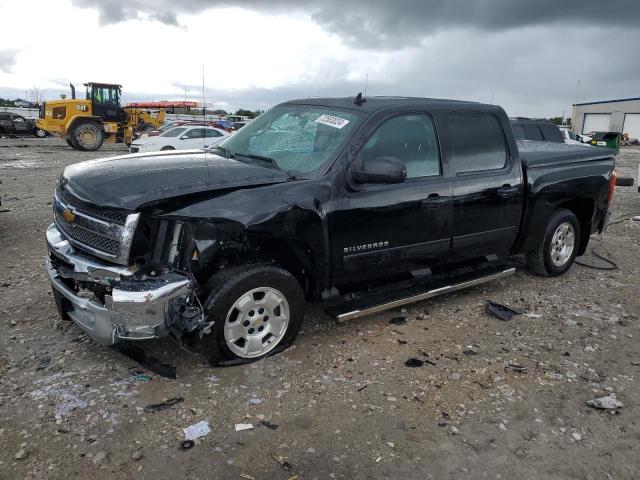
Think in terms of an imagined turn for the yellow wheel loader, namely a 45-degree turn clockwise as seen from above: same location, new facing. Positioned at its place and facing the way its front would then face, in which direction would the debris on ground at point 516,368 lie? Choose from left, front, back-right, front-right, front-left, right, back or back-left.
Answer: front-right

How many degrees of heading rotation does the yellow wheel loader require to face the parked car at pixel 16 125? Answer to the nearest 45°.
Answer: approximately 135° to its left

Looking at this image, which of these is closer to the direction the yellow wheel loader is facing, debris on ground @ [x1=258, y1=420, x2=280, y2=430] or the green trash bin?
the green trash bin

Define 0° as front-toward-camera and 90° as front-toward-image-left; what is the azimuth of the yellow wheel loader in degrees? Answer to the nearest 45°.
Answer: approximately 270°

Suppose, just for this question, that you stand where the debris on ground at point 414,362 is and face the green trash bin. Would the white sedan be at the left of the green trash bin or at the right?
left

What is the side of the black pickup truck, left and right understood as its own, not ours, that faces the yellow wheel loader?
right

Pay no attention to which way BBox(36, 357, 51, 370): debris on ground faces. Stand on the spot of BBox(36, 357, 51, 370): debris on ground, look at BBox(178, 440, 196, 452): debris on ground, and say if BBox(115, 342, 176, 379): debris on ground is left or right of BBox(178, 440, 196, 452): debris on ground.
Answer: left

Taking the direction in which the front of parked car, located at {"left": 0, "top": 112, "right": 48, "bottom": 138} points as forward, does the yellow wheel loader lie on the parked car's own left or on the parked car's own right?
on the parked car's own right

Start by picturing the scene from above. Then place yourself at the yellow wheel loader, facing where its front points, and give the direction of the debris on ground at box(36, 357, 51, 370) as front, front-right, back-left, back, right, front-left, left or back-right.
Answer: right

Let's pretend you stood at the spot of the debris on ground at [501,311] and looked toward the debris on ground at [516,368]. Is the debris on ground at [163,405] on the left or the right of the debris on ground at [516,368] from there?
right

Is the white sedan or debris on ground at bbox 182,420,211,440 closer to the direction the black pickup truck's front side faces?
the debris on ground

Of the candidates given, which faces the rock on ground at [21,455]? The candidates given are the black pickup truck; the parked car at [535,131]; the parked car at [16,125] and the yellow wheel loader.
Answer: the black pickup truck
